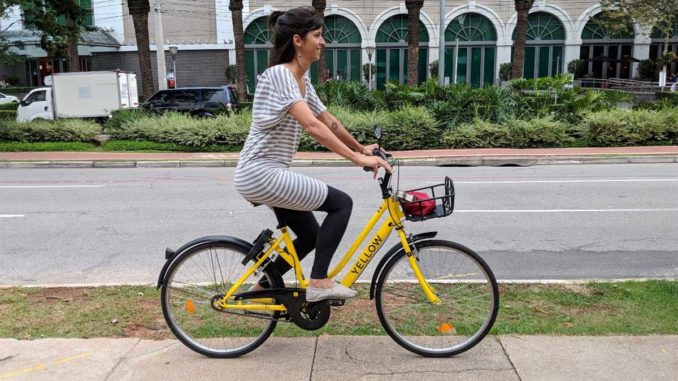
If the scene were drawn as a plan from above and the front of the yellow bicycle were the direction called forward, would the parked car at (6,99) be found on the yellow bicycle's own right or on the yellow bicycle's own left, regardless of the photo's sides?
on the yellow bicycle's own left

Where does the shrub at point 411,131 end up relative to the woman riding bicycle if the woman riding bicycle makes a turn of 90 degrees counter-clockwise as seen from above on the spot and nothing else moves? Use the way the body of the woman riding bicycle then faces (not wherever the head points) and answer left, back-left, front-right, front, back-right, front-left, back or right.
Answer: front

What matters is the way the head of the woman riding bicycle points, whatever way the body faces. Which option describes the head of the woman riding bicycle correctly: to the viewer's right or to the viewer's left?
to the viewer's right

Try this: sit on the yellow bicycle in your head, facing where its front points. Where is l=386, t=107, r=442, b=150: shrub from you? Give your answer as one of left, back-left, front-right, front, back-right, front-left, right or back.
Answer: left

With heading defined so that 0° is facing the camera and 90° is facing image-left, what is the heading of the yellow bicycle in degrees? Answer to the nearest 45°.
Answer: approximately 270°

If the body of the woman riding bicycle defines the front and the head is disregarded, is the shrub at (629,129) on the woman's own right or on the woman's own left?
on the woman's own left

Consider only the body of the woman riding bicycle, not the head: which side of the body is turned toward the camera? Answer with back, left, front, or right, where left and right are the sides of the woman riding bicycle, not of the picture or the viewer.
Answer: right

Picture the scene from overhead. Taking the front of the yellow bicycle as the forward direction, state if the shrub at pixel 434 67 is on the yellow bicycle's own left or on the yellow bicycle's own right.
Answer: on the yellow bicycle's own left
